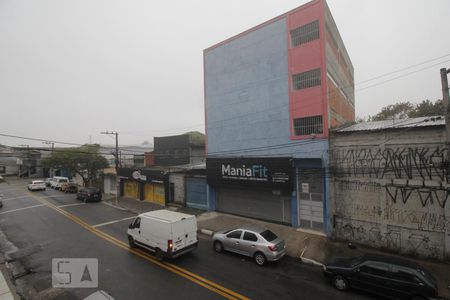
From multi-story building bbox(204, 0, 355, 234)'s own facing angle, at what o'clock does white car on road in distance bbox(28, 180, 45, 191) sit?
The white car on road in distance is roughly at 2 o'clock from the multi-story building.

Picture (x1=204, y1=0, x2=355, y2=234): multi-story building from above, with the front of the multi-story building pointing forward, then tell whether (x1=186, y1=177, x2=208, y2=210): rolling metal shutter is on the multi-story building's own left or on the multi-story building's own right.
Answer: on the multi-story building's own right

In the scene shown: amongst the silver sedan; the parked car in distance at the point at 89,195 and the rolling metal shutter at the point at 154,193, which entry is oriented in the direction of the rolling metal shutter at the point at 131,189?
the silver sedan

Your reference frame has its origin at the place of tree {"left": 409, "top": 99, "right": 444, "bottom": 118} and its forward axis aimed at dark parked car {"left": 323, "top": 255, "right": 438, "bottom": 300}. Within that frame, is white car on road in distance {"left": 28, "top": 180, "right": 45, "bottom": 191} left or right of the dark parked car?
right

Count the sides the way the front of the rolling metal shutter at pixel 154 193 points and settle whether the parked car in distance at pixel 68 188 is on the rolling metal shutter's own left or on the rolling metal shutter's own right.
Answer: on the rolling metal shutter's own right

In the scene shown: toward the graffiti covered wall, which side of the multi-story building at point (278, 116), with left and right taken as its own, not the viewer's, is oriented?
left

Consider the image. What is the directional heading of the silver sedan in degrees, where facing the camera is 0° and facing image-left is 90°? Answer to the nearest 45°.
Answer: approximately 135°

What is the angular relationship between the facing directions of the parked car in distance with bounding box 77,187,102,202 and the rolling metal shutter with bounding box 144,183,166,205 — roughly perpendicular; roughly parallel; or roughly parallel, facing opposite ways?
roughly perpendicular

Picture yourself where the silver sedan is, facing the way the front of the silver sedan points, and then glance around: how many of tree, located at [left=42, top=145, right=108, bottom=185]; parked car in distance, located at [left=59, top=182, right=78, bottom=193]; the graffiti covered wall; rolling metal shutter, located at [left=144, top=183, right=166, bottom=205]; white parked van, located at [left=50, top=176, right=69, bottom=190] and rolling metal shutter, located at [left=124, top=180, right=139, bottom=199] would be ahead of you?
5

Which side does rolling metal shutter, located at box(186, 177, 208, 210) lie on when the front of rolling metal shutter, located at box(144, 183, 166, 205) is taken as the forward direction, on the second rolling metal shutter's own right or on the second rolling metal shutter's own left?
on the second rolling metal shutter's own left

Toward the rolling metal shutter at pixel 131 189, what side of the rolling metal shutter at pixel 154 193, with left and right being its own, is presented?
right

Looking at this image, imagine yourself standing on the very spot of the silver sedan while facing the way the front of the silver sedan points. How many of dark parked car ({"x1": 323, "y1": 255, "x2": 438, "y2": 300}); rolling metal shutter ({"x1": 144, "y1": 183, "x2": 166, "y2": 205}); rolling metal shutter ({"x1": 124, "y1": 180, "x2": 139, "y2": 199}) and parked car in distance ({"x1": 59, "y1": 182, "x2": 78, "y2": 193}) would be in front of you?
3

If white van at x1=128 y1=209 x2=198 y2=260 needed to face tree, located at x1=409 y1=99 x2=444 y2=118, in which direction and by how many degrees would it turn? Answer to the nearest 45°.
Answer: approximately 135° to its right

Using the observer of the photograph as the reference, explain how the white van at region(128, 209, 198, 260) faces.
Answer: facing away from the viewer and to the left of the viewer

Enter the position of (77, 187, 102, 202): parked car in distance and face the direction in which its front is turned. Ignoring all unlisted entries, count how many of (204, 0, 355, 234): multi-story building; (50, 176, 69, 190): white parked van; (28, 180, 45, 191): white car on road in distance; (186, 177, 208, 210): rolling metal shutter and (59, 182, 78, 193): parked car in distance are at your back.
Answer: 2

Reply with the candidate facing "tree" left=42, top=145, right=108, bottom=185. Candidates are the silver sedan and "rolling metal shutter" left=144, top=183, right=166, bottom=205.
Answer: the silver sedan
